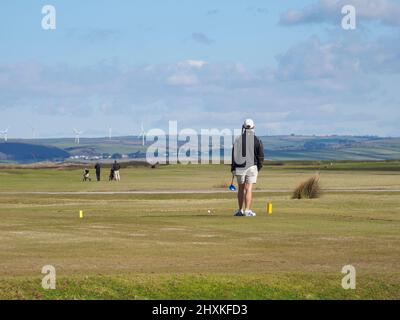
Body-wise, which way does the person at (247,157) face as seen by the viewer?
away from the camera
